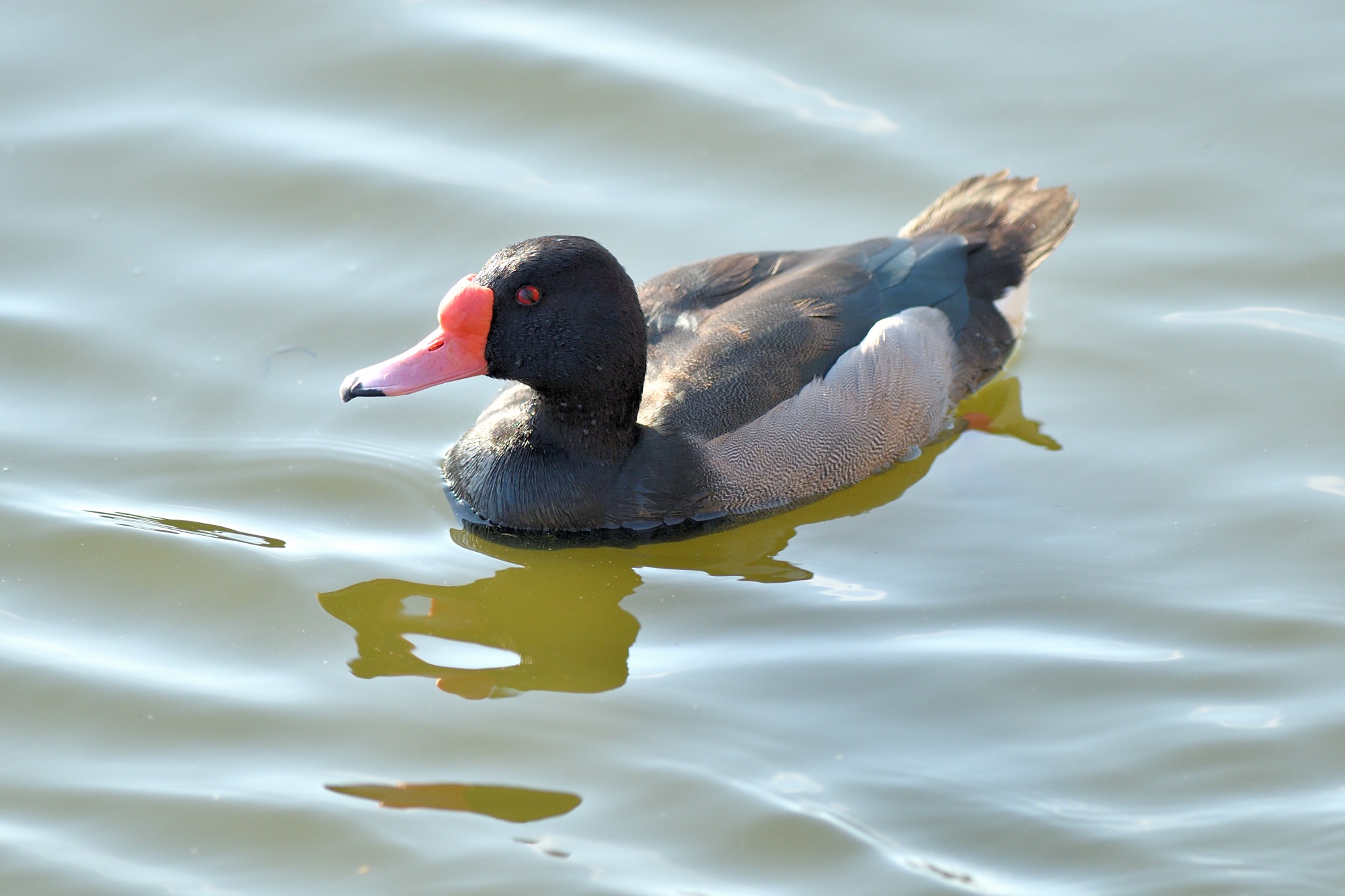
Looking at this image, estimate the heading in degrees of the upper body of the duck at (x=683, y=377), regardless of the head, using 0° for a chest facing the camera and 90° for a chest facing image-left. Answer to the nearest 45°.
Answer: approximately 45°
